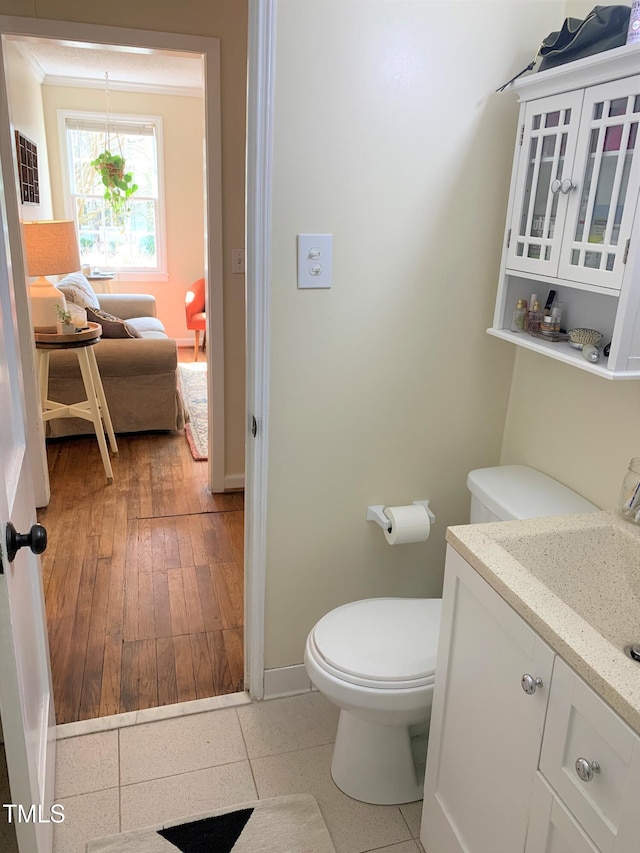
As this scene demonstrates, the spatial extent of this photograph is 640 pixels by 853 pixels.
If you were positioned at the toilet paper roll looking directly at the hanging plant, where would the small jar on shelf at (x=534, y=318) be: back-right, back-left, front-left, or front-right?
back-right

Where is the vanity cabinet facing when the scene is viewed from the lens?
facing the viewer and to the left of the viewer

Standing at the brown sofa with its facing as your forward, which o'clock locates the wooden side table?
The wooden side table is roughly at 4 o'clock from the brown sofa.

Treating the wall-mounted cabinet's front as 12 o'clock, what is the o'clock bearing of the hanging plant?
The hanging plant is roughly at 3 o'clock from the wall-mounted cabinet.

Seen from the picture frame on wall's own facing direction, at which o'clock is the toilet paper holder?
The toilet paper holder is roughly at 1 o'clock from the picture frame on wall.

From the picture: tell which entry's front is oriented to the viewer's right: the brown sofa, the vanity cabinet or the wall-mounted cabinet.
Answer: the brown sofa

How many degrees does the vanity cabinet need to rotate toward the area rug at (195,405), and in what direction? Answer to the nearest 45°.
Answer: approximately 90° to its right

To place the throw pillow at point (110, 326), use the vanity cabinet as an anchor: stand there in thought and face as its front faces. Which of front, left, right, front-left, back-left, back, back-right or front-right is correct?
right

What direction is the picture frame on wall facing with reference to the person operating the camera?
facing the viewer and to the right of the viewer
